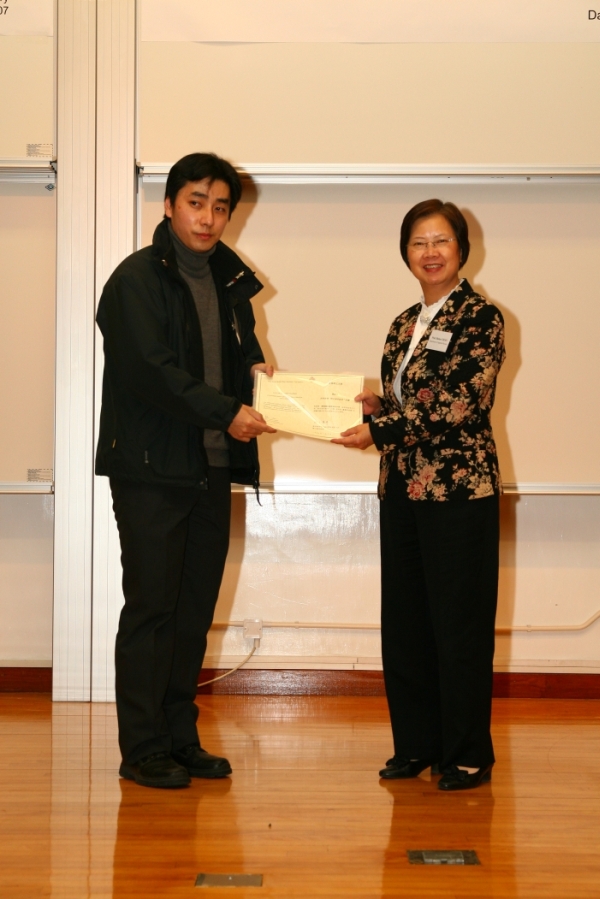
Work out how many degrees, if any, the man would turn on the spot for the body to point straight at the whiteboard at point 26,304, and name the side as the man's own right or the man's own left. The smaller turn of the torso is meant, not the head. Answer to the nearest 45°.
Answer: approximately 180°

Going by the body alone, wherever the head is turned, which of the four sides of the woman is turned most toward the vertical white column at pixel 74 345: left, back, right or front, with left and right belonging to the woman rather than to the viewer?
right

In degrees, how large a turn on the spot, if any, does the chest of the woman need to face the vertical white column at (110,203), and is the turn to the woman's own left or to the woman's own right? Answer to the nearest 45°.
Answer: approximately 90° to the woman's own right

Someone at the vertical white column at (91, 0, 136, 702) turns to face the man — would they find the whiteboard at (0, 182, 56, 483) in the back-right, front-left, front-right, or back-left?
back-right

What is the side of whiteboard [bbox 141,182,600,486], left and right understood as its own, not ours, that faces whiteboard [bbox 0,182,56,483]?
right

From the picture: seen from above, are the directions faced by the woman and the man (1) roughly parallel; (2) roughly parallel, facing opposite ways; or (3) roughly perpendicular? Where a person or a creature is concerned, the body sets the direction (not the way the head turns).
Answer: roughly perpendicular
